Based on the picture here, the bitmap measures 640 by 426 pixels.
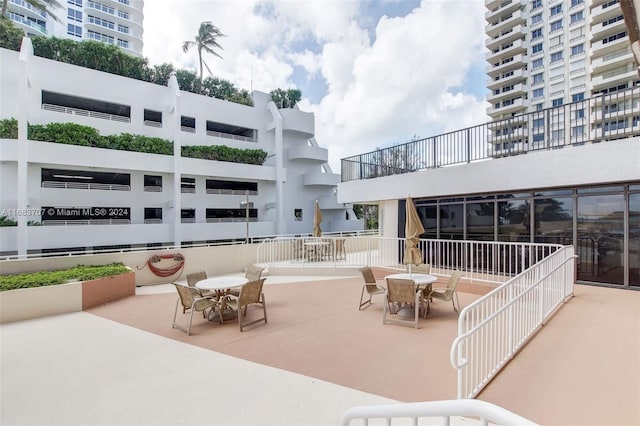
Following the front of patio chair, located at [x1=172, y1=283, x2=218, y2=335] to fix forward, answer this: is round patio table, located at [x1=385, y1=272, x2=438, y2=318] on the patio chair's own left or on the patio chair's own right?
on the patio chair's own right

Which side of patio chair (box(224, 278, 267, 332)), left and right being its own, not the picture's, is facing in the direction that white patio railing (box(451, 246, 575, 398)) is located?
back

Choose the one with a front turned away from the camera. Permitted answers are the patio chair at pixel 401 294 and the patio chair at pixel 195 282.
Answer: the patio chair at pixel 401 294

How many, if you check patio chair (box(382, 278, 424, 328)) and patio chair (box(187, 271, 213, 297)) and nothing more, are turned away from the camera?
1

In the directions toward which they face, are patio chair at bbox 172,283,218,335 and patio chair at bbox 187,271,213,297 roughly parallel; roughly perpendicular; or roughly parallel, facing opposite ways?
roughly perpendicular

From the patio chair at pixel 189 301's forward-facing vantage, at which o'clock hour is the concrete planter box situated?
The concrete planter box is roughly at 9 o'clock from the patio chair.

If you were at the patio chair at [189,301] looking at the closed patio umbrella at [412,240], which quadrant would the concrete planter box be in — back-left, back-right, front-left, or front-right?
back-left

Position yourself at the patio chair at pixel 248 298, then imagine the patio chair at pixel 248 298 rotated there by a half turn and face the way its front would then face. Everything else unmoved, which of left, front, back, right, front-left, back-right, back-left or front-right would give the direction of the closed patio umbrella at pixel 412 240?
front-left

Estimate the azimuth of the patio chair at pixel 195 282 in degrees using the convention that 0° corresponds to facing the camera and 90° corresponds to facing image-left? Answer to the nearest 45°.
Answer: approximately 315°

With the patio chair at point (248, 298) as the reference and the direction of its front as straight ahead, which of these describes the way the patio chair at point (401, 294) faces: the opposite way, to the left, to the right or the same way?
to the right

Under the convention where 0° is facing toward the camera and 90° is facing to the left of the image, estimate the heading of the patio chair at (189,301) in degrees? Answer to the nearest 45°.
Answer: approximately 225°

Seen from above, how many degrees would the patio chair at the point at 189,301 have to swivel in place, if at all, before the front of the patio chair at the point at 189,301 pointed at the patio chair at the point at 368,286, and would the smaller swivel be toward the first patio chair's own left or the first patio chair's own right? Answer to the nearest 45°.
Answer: approximately 45° to the first patio chair's own right

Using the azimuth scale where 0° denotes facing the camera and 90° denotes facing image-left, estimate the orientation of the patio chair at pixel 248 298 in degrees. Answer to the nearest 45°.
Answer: approximately 135°

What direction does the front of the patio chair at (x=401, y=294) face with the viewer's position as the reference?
facing away from the viewer
